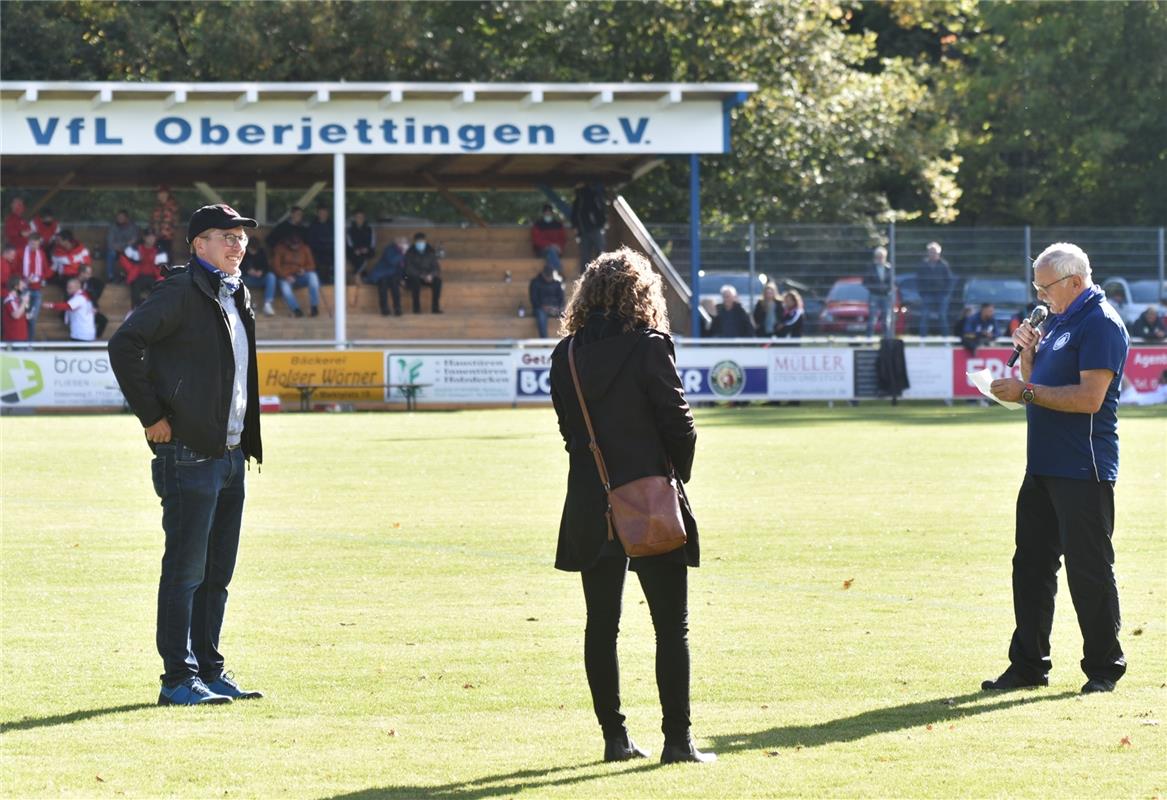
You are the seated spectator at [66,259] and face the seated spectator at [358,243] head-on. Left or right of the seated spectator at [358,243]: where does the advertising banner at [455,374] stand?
right

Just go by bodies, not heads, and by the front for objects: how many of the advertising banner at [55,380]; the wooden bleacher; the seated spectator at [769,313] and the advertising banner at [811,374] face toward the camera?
4

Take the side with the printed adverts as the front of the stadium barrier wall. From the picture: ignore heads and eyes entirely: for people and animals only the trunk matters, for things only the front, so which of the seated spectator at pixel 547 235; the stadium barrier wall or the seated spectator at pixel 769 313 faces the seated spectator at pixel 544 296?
the seated spectator at pixel 547 235

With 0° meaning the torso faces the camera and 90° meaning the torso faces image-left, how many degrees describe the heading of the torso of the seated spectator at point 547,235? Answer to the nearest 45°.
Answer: approximately 0°

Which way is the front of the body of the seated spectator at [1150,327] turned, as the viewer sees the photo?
toward the camera

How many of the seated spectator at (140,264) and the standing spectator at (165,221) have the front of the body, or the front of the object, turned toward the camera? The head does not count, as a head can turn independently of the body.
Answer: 2

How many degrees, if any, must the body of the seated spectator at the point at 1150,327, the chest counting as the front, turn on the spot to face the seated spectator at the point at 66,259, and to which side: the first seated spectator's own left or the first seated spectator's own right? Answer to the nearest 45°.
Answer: approximately 90° to the first seated spectator's own right

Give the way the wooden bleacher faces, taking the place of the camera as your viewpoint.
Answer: facing the viewer

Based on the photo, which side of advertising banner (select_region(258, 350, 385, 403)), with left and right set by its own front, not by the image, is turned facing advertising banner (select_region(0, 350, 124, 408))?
right

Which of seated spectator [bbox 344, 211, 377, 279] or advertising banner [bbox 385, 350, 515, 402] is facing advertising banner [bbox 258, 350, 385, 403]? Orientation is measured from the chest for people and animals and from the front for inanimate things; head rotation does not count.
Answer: the seated spectator

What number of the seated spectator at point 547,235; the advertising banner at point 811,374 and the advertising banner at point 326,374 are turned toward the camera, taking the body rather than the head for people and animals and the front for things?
3

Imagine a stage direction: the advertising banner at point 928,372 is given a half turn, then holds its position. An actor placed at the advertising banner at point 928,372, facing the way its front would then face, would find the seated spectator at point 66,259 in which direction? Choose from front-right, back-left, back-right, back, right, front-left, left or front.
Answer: left

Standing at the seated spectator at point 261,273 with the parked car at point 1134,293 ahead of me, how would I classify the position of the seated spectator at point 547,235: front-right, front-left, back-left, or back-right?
front-left

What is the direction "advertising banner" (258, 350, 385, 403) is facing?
toward the camera

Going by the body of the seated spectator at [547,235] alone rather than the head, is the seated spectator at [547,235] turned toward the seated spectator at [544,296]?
yes
